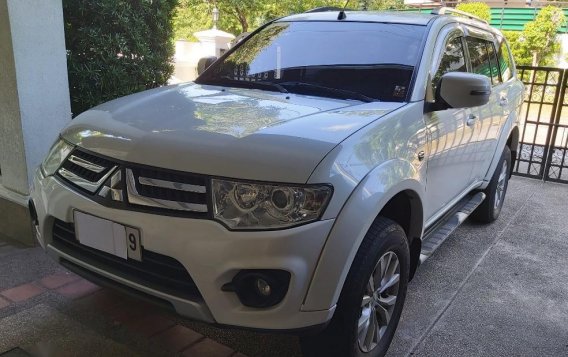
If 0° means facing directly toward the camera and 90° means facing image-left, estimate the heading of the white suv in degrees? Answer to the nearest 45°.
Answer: approximately 45°

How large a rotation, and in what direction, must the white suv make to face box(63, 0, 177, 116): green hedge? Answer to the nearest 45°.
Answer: approximately 90° to its right

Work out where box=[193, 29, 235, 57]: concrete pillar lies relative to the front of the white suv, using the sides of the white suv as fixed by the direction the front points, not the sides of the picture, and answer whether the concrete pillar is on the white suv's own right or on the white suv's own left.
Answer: on the white suv's own right

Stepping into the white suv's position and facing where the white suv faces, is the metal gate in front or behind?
behind

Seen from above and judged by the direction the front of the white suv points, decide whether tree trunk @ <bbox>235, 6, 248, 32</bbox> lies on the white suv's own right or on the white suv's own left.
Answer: on the white suv's own right

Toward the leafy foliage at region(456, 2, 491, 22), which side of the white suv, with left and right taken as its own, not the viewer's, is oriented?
back

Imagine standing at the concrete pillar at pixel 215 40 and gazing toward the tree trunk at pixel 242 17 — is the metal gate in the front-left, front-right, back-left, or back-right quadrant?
back-right

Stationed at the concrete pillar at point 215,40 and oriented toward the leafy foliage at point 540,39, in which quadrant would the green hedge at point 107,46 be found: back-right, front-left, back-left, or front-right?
back-right

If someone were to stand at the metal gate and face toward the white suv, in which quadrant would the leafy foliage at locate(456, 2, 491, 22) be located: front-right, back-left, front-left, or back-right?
back-right

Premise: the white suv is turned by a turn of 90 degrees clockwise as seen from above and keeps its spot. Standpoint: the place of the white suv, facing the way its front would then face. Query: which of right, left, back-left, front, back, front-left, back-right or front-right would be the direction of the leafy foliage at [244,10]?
front-right

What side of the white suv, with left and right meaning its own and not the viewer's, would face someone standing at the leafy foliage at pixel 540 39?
back
